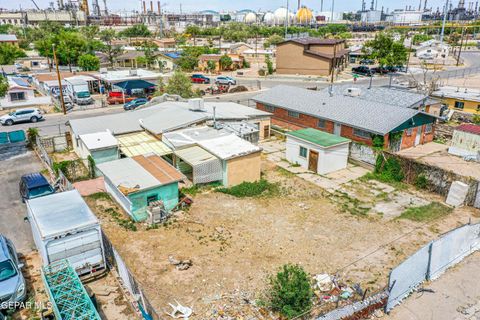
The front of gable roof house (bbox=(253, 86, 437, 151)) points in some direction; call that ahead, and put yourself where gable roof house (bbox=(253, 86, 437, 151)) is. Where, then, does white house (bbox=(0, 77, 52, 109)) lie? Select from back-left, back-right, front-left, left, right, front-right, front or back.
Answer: front-right

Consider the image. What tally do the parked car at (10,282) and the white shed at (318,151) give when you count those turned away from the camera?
0

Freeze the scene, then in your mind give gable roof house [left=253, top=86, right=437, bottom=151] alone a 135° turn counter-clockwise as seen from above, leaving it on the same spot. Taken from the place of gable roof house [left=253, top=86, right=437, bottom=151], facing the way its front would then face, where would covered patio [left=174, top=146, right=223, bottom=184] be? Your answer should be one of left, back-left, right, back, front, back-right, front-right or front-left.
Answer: back-right

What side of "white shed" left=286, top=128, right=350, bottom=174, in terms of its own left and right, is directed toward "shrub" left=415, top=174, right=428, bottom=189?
left

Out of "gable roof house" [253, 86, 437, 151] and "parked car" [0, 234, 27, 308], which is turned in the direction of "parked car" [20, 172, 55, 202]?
the gable roof house

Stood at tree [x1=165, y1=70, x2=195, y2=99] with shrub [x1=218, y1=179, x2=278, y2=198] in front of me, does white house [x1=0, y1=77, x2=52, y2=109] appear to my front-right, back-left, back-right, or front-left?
back-right

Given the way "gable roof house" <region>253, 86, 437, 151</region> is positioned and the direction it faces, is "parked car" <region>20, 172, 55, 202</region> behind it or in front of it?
in front

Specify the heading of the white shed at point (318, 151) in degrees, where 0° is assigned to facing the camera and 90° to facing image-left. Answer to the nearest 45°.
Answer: approximately 45°

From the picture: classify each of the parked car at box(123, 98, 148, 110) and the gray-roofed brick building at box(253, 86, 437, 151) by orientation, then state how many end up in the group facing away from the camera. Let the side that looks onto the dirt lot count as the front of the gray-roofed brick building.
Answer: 0
